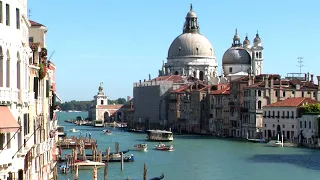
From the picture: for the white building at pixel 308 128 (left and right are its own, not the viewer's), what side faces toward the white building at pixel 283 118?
right

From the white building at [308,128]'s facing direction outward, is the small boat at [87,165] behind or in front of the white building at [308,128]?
in front

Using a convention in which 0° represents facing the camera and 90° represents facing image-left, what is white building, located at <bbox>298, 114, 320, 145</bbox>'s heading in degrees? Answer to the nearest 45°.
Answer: approximately 45°

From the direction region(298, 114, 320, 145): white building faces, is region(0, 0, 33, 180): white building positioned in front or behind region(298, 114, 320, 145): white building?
in front

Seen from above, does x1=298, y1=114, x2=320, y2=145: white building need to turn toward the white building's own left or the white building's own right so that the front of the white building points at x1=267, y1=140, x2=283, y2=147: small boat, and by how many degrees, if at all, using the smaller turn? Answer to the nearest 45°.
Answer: approximately 45° to the white building's own right

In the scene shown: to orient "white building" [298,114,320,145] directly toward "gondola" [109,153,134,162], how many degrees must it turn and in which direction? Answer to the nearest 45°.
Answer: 0° — it already faces it

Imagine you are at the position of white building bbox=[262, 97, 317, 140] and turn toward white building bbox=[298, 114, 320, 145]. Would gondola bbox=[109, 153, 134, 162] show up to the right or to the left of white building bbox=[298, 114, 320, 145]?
right
